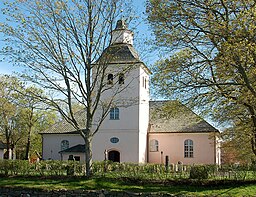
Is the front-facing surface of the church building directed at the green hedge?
yes

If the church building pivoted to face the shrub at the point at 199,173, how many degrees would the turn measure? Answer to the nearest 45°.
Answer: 0° — it already faces it

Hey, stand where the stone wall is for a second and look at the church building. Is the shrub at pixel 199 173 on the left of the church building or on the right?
right

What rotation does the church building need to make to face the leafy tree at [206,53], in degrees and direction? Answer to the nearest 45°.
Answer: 0° — it already faces it

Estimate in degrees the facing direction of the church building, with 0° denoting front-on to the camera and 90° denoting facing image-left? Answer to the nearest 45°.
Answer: approximately 0°

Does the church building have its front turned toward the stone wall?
yes
